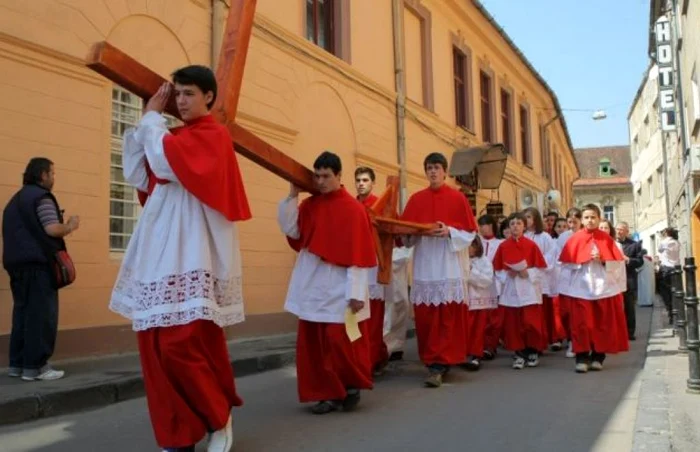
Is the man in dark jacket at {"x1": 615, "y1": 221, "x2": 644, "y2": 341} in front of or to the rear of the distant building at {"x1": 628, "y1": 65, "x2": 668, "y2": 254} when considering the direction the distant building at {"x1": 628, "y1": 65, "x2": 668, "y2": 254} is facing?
in front

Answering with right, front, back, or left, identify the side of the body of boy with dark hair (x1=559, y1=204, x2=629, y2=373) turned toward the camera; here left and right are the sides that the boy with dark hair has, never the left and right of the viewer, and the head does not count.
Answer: front

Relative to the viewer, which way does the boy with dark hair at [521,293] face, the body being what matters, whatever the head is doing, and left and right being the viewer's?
facing the viewer

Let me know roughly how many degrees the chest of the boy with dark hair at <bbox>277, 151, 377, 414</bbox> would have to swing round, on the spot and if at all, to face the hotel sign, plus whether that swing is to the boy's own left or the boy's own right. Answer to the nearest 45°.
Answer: approximately 180°

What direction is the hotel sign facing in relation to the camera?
toward the camera

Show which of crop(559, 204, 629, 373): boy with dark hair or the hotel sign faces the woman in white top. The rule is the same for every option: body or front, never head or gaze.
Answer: the hotel sign

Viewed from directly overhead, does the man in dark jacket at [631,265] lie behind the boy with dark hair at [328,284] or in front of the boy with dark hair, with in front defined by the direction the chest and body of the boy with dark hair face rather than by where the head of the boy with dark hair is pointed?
behind

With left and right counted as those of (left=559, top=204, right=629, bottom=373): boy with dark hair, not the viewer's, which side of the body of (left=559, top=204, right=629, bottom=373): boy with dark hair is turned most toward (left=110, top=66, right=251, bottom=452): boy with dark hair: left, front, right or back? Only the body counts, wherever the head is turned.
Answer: front

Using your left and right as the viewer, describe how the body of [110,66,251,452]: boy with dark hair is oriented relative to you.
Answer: facing the viewer and to the left of the viewer

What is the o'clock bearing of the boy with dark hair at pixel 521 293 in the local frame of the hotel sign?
The boy with dark hair is roughly at 12 o'clock from the hotel sign.

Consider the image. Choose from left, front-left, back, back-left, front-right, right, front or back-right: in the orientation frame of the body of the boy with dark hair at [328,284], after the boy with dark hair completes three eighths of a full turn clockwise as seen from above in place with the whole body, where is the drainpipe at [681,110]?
front-right

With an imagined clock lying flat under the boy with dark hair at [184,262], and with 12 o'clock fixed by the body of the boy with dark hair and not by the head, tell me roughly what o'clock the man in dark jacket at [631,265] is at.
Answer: The man in dark jacket is roughly at 6 o'clock from the boy with dark hair.

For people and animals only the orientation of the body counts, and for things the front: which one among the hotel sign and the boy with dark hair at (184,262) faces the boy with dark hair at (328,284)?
the hotel sign
